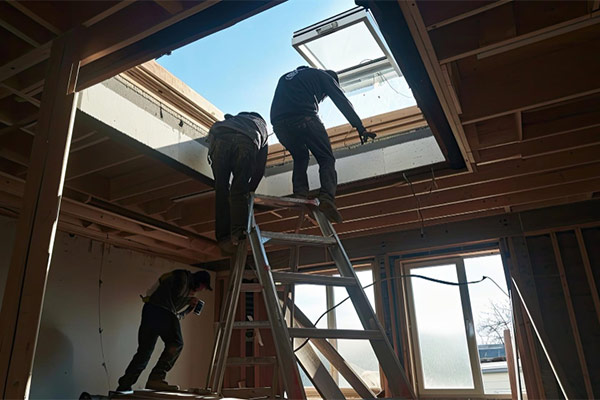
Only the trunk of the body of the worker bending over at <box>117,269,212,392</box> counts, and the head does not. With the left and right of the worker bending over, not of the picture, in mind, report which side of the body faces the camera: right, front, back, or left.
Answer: right

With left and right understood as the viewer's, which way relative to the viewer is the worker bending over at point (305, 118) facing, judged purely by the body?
facing away from the viewer and to the right of the viewer

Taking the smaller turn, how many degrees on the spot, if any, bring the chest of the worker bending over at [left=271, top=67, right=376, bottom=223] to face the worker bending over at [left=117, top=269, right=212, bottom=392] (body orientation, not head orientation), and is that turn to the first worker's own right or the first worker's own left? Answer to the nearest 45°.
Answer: approximately 90° to the first worker's own left

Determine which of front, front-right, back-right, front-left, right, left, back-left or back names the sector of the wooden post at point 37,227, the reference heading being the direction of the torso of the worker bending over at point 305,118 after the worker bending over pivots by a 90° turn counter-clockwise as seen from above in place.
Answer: left

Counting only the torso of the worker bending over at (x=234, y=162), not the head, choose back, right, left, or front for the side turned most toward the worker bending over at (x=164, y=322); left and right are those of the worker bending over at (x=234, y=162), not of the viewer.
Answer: left

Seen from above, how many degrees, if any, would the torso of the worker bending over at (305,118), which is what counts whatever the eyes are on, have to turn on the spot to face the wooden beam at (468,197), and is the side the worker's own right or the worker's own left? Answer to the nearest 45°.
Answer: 0° — they already face it
